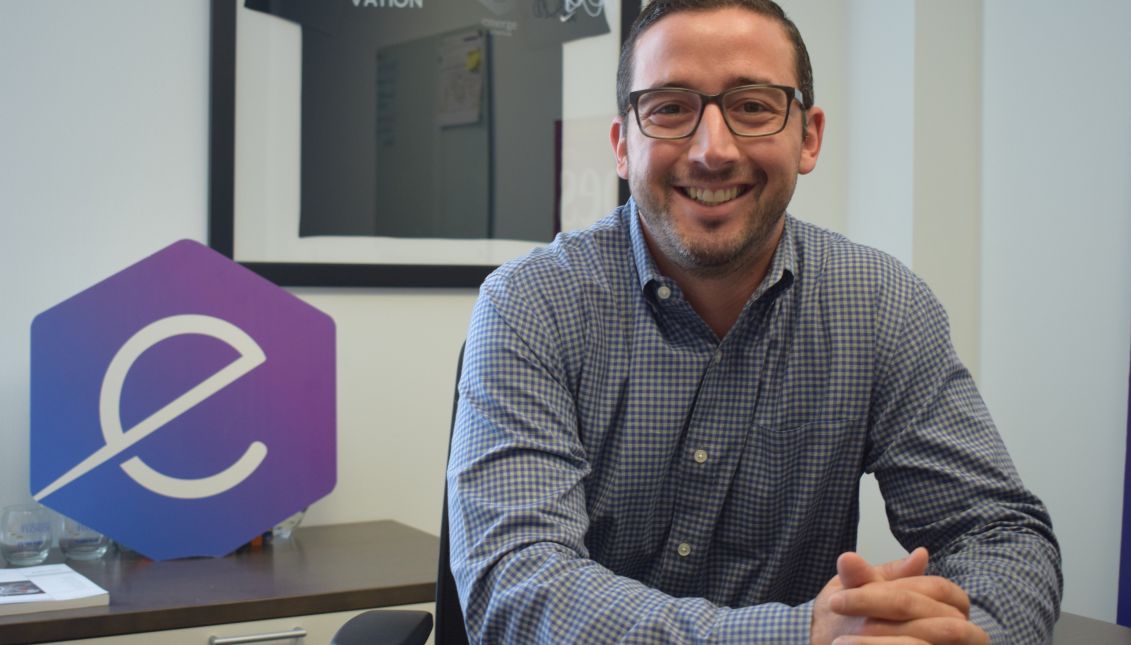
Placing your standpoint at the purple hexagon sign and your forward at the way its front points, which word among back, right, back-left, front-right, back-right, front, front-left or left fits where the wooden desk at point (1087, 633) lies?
front-left

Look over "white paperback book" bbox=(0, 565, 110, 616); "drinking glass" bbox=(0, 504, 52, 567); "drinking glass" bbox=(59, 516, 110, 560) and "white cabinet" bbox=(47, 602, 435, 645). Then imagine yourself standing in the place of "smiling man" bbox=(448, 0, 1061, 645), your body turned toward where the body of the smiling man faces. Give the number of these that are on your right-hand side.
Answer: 4

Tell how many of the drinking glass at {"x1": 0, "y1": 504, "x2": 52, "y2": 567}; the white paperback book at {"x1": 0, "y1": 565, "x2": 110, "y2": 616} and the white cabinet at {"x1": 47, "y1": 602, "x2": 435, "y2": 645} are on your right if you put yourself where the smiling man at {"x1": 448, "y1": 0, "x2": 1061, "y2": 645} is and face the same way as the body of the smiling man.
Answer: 3

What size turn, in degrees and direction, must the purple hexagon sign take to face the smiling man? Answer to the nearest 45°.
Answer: approximately 45° to its left

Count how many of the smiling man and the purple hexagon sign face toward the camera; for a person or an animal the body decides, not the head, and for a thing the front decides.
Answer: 2

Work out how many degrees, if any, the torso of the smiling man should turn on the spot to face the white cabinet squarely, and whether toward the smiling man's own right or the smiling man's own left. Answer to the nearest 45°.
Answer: approximately 90° to the smiling man's own right
